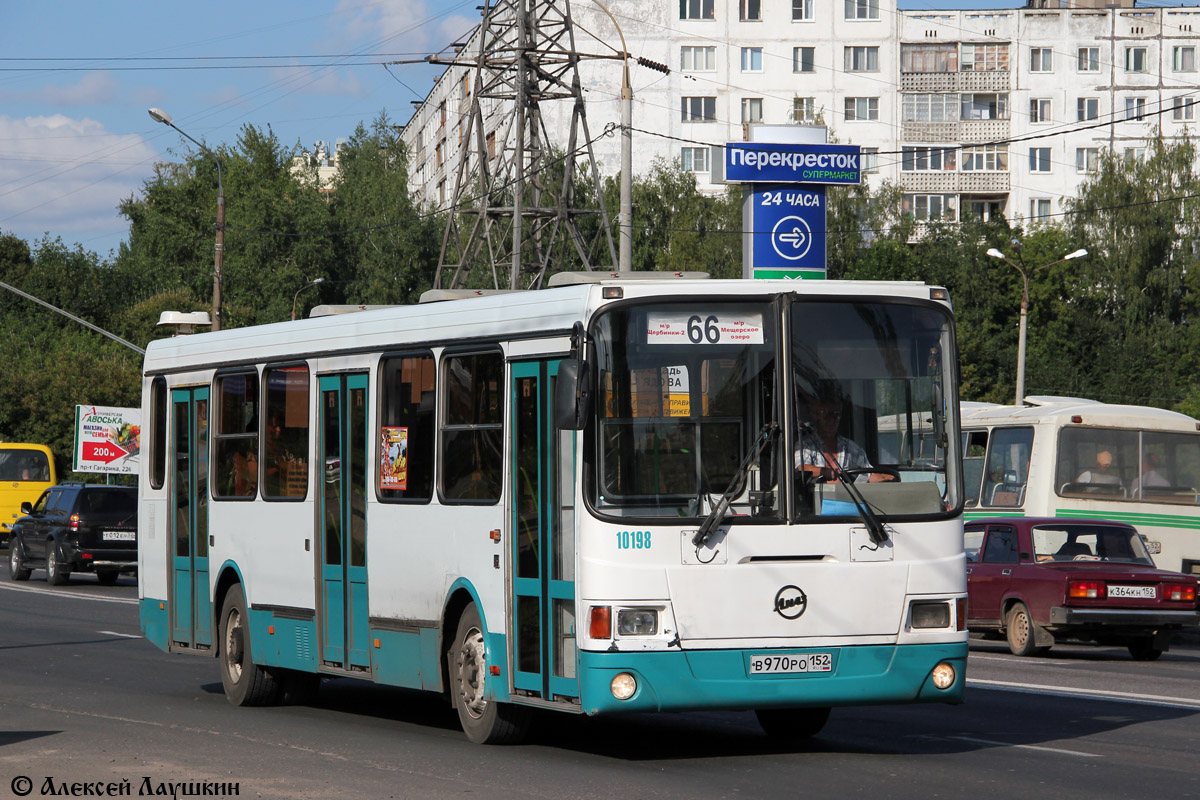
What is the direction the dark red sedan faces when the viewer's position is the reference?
facing away from the viewer and to the left of the viewer

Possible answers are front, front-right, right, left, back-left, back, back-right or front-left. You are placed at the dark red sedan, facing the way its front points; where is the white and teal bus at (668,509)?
back-left

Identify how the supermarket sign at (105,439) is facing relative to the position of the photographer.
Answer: facing the viewer

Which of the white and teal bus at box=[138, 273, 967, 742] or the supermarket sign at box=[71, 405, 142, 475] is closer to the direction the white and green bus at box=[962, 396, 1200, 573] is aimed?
the supermarket sign

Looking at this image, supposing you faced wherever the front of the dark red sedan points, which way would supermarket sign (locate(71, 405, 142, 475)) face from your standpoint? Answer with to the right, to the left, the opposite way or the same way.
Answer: the opposite way

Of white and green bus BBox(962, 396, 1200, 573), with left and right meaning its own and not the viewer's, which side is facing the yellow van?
front

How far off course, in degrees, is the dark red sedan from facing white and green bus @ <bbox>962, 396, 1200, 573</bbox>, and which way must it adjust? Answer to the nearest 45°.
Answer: approximately 45° to its right

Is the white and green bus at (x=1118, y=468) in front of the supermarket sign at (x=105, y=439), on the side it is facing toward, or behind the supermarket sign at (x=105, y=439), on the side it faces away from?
in front

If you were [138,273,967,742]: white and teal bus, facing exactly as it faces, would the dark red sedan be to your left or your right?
on your left

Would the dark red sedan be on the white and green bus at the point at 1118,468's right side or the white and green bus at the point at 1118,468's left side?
on its left

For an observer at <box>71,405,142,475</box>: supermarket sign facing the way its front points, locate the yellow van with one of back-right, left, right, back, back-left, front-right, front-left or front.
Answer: front-right

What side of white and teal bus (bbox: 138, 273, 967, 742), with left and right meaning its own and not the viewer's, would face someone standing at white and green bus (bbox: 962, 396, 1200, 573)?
left

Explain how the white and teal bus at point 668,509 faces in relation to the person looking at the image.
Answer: facing the viewer and to the right of the viewer

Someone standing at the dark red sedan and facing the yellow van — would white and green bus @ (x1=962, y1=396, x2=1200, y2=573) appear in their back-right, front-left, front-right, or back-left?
front-right
